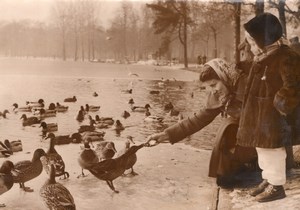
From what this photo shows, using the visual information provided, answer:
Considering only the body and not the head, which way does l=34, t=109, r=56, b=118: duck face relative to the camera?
to the viewer's right

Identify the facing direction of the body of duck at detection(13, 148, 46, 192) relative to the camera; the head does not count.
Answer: to the viewer's right

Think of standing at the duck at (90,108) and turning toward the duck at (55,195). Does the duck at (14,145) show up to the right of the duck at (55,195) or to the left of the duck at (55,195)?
right

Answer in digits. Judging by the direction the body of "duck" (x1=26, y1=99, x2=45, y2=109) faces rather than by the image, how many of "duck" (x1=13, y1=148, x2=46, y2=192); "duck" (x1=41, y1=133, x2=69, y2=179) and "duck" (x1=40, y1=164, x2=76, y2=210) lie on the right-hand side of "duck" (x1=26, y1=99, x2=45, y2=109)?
3

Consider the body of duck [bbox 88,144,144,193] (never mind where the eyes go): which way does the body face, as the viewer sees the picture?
to the viewer's right
